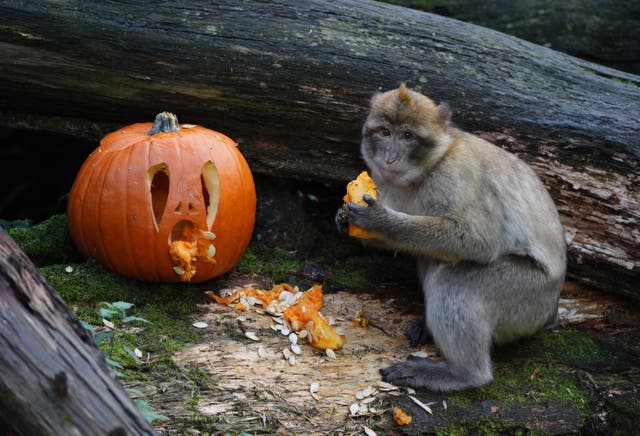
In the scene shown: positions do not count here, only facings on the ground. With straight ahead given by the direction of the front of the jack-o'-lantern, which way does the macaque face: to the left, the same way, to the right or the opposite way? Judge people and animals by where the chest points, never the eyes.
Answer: to the right

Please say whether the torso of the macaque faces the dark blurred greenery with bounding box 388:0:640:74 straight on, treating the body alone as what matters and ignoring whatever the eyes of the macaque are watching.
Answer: no

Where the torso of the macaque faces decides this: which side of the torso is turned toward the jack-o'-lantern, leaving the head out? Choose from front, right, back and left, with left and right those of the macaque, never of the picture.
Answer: front

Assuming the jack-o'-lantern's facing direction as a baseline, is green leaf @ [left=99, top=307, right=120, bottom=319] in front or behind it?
in front

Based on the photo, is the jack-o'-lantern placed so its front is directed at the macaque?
no

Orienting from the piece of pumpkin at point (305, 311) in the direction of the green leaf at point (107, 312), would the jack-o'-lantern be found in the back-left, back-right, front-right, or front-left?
front-right

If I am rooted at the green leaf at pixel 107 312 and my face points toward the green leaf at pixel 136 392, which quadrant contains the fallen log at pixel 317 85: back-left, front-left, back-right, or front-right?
back-left

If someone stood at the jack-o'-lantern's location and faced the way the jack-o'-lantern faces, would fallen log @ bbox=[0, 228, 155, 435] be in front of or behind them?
in front

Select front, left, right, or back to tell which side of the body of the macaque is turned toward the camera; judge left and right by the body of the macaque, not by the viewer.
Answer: left

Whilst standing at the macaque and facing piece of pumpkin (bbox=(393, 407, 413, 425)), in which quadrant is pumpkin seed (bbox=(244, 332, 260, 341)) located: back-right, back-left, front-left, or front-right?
front-right

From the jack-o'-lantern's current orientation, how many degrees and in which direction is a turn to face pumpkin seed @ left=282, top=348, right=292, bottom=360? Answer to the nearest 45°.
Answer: approximately 45° to its left

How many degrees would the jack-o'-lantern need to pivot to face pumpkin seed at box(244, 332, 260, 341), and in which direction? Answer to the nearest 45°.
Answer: approximately 45° to its left

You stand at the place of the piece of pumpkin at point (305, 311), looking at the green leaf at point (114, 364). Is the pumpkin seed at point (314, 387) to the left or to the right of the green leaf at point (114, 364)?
left

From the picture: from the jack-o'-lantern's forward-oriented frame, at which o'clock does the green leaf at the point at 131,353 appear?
The green leaf is roughly at 12 o'clock from the jack-o'-lantern.

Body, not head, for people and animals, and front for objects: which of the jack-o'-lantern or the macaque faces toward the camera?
the jack-o'-lantern

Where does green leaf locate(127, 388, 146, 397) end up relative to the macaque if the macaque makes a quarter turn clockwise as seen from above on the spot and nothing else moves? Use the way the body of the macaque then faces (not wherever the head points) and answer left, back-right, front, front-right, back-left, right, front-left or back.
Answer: back-left

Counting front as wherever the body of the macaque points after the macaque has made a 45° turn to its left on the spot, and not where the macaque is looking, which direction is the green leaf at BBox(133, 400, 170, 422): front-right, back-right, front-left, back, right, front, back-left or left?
front

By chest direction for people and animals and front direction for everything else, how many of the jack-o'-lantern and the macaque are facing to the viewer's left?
1

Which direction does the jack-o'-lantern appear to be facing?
toward the camera
